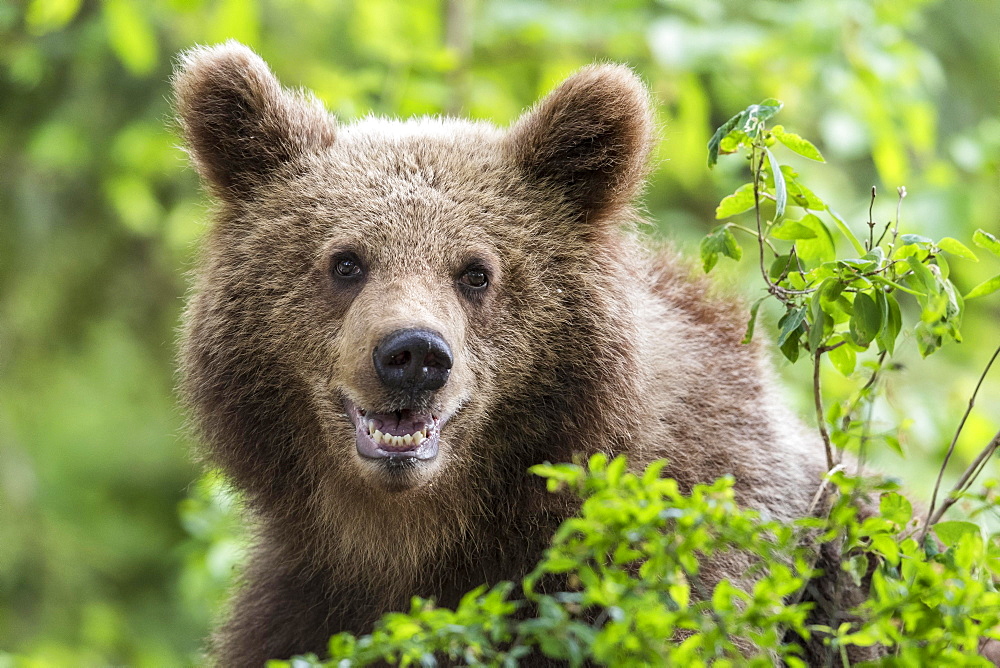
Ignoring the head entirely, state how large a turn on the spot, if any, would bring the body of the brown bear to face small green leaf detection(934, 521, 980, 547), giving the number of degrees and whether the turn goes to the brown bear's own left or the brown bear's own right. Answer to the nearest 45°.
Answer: approximately 90° to the brown bear's own left

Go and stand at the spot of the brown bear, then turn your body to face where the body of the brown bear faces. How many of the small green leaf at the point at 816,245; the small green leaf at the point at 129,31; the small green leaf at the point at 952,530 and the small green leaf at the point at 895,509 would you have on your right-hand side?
1

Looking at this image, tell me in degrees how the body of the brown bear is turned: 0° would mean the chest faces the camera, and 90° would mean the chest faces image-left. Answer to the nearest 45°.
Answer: approximately 45°

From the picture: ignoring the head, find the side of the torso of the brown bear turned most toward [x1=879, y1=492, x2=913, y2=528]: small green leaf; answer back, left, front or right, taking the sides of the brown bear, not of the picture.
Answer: left

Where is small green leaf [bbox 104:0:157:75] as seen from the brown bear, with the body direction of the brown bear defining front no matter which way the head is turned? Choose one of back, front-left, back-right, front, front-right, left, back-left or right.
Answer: right

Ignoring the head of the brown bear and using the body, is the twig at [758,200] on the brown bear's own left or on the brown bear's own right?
on the brown bear's own left

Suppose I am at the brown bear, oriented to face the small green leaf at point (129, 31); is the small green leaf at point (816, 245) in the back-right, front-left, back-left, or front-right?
back-right

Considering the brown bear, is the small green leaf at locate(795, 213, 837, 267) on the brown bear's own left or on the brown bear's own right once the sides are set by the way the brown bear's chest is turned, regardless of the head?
on the brown bear's own left
